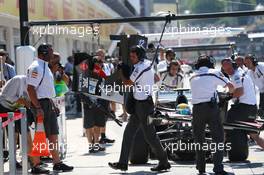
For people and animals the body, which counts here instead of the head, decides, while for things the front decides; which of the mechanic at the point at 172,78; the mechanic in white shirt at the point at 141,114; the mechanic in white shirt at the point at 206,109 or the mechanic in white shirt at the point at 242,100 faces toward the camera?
the mechanic

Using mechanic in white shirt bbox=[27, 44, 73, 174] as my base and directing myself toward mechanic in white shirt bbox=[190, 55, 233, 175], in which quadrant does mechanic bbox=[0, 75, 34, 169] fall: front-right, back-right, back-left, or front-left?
back-left

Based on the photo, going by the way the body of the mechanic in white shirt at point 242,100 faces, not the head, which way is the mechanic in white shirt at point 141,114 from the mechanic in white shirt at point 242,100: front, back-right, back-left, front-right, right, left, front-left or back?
front-left

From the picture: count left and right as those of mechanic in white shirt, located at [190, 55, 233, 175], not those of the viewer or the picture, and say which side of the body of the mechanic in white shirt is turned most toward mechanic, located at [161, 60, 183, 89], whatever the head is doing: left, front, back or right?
front

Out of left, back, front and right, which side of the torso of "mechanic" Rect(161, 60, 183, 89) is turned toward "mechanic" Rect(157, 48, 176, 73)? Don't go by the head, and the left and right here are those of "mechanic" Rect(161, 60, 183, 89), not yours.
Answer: back

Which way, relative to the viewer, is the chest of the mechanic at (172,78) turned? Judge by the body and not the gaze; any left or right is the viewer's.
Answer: facing the viewer

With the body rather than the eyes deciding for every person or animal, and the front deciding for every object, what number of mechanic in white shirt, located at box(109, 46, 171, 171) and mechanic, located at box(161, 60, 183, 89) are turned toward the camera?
1

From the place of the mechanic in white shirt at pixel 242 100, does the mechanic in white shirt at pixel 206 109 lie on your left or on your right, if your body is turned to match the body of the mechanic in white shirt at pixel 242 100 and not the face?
on your left

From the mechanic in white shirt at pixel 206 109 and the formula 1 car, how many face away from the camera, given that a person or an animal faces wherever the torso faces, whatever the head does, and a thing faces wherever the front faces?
1

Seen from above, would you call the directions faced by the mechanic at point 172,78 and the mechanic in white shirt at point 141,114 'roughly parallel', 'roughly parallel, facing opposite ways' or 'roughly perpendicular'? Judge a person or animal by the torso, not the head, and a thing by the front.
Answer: roughly perpendicular
